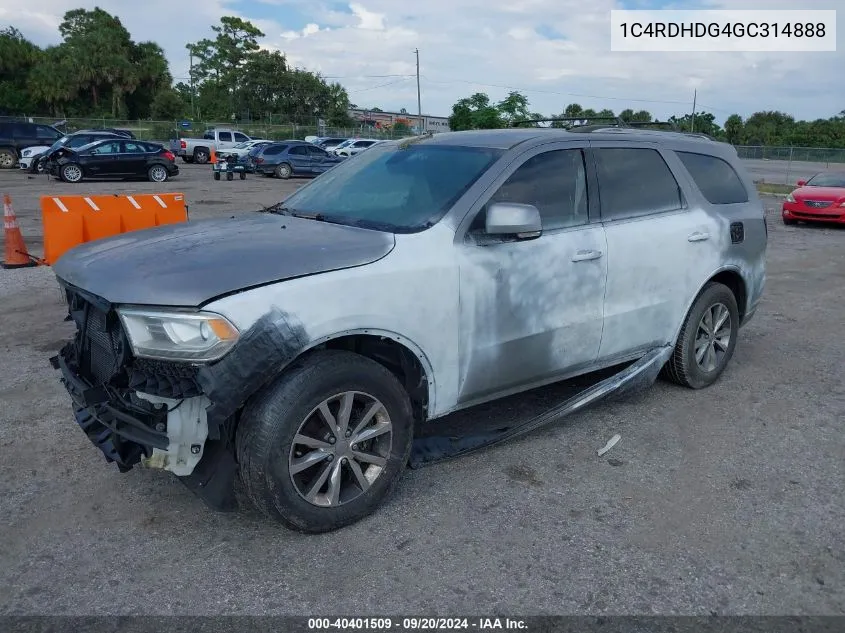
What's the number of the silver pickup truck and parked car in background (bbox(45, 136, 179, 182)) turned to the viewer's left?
1

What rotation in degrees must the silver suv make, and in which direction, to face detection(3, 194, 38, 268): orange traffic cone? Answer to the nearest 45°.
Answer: approximately 90° to its right

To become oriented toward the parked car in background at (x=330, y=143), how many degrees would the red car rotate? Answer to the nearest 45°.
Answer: approximately 90° to its right

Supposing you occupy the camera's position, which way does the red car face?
facing the viewer and to the left of the viewer

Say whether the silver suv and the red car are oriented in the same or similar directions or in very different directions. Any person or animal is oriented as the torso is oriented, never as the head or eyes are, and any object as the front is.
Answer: same or similar directions

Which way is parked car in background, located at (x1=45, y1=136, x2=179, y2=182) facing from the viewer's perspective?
to the viewer's left

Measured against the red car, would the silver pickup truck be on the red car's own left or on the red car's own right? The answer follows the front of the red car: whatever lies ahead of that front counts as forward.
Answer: on the red car's own right

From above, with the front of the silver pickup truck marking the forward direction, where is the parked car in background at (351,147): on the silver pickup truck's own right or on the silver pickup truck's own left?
on the silver pickup truck's own right

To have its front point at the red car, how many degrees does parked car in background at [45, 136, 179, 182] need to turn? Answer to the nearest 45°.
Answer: approximately 135° to its left
